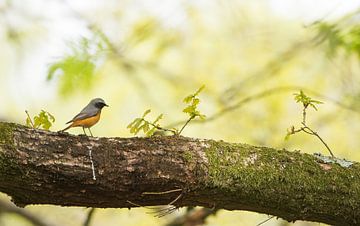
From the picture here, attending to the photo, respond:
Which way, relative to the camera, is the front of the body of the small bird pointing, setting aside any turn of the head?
to the viewer's right
